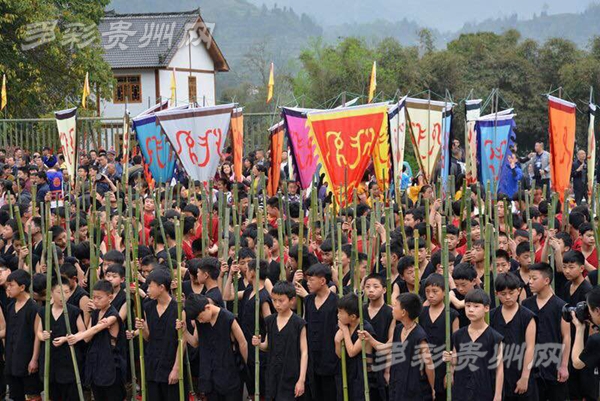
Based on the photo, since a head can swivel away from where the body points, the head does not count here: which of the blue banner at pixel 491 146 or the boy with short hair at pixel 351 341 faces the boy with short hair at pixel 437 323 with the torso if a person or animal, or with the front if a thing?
the blue banner

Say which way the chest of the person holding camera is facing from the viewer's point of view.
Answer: to the viewer's left

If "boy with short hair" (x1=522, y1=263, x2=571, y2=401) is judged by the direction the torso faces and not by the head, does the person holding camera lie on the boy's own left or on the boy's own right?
on the boy's own left

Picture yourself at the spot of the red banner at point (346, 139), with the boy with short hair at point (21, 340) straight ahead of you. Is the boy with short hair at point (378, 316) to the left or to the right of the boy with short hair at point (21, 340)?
left

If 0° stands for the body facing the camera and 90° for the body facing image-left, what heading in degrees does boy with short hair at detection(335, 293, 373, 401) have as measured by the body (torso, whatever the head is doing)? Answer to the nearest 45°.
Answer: approximately 45°

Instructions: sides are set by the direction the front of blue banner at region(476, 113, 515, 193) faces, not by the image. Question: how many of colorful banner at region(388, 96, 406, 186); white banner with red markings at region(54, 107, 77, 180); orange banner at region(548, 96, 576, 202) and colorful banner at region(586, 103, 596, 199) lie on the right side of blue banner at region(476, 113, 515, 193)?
2

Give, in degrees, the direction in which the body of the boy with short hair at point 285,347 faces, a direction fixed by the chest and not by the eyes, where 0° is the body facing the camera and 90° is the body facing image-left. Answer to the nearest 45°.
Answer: approximately 45°
